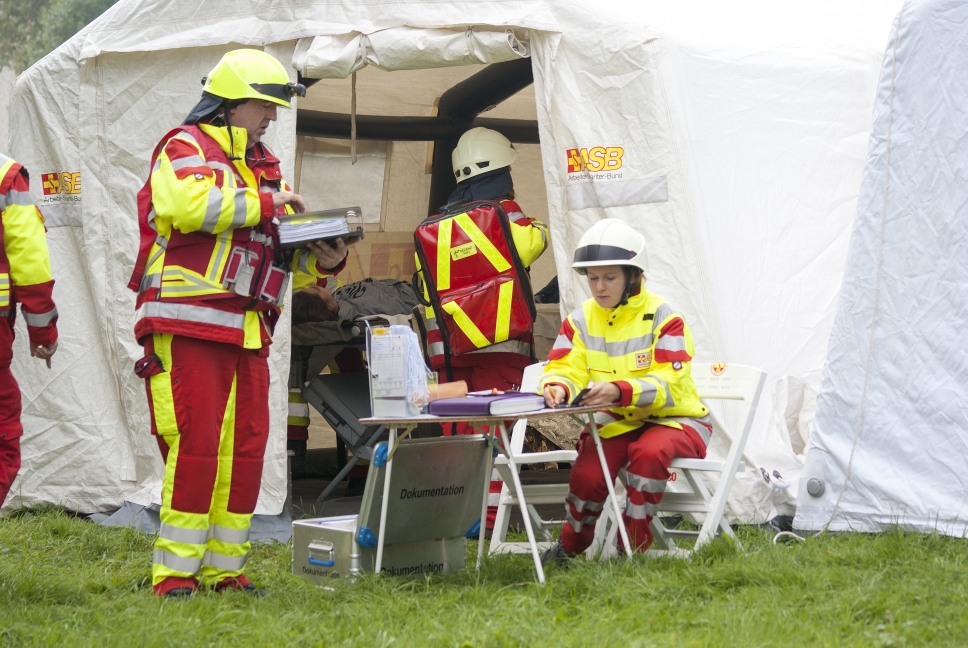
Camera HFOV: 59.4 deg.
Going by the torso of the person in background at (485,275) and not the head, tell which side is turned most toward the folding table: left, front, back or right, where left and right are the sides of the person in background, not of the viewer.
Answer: back

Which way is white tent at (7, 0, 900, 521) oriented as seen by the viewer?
toward the camera

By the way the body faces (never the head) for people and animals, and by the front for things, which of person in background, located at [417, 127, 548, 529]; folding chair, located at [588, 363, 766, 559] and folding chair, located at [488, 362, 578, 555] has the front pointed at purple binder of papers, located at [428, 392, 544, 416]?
folding chair, located at [588, 363, 766, 559]

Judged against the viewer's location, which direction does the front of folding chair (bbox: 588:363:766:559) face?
facing the viewer and to the left of the viewer

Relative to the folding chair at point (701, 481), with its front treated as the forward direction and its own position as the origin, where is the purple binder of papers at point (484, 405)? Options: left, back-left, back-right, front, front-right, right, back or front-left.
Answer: front

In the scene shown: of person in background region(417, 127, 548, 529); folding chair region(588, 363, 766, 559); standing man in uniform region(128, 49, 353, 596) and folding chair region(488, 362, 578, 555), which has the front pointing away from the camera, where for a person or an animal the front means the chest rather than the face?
the person in background

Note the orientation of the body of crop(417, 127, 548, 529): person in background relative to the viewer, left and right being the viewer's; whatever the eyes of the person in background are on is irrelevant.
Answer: facing away from the viewer

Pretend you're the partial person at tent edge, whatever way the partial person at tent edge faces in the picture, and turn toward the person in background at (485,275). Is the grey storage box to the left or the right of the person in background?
right

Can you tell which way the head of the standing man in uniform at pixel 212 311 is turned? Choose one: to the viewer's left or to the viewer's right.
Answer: to the viewer's right

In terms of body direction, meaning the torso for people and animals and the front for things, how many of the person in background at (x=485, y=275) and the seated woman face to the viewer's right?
0

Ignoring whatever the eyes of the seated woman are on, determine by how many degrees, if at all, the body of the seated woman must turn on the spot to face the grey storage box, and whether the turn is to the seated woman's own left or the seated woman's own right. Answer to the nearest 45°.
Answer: approximately 45° to the seated woman's own right
